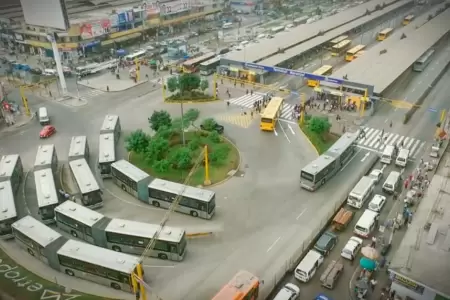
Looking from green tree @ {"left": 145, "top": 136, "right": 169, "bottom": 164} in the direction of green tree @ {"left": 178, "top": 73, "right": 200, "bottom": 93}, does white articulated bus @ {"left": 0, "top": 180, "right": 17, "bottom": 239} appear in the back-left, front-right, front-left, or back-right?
back-left

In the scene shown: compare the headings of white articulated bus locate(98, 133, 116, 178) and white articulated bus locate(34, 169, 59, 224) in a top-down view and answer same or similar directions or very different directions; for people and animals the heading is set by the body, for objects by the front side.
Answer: same or similar directions

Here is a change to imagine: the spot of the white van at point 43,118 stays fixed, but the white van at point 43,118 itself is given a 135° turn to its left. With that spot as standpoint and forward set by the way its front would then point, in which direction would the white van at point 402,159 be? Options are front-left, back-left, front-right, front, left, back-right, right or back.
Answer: right

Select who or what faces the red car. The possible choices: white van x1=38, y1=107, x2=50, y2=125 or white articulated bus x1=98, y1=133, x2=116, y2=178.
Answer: the white van

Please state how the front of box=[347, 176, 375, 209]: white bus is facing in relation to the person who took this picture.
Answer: facing the viewer and to the left of the viewer

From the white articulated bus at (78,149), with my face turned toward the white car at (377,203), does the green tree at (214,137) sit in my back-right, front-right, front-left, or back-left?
front-left

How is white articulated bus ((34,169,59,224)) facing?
toward the camera

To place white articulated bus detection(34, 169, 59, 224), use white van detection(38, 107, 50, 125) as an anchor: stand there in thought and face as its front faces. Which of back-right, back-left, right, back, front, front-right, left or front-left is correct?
front

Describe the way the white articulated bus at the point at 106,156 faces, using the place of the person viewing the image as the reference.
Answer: facing the viewer

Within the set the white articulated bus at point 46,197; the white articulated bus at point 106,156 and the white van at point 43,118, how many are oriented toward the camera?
3
